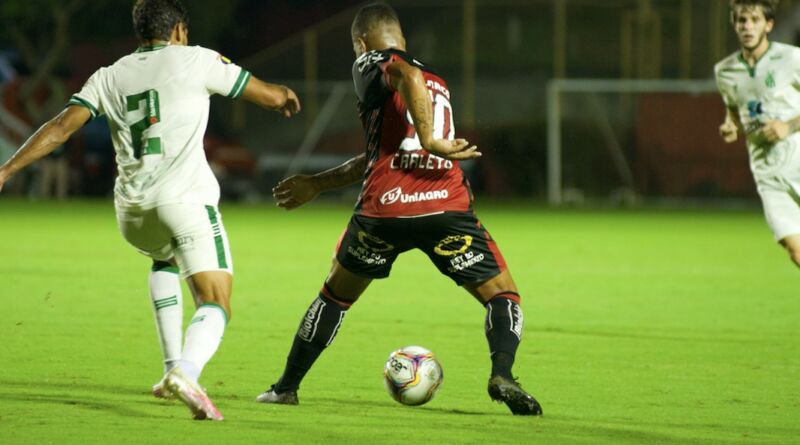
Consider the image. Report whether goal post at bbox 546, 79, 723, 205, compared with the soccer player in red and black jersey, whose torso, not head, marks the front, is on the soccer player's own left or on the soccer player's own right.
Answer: on the soccer player's own right

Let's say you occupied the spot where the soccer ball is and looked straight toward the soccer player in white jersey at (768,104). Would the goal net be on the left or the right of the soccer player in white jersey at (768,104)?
left

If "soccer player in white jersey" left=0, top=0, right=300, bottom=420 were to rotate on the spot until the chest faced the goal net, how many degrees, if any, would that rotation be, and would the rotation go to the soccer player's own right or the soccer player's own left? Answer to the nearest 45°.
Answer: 0° — they already face it

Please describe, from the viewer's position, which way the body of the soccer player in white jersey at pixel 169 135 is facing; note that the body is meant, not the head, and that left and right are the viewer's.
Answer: facing away from the viewer and to the right of the viewer

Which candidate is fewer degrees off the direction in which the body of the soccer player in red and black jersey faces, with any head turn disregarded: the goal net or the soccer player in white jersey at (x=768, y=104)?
the goal net

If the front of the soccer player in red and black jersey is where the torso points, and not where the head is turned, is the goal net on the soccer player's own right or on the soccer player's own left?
on the soccer player's own right

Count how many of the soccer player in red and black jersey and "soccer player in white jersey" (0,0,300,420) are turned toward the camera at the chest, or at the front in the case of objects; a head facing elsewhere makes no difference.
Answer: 0

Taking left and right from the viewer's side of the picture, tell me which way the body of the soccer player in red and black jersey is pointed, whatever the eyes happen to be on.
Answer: facing away from the viewer and to the left of the viewer

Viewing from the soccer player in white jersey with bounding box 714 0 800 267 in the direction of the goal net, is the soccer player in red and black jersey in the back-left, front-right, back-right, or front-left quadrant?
back-left
